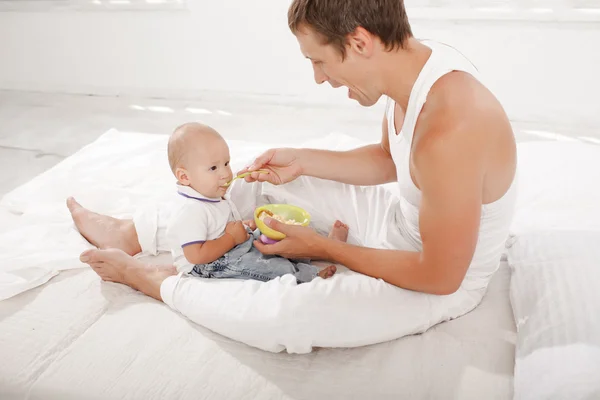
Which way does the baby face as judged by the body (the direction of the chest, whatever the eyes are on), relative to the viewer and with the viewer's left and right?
facing to the right of the viewer

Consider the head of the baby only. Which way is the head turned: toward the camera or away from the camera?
toward the camera

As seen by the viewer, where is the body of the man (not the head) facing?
to the viewer's left

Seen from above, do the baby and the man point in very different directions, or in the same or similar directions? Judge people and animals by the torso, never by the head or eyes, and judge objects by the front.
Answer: very different directions

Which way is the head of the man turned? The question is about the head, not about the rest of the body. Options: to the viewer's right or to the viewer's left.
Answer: to the viewer's left
